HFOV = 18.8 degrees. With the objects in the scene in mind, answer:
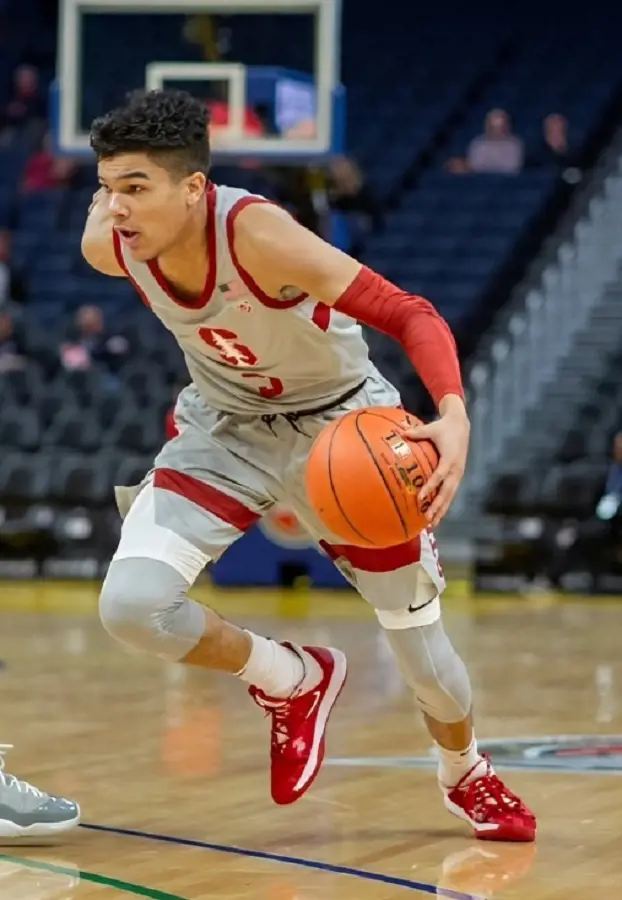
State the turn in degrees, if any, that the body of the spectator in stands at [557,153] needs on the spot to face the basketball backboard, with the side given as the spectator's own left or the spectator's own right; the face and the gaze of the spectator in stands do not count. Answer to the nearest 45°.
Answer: approximately 45° to the spectator's own right

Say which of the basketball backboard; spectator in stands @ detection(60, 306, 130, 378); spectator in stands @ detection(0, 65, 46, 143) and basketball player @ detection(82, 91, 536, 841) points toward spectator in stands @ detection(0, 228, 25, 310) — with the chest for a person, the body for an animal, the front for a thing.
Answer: spectator in stands @ detection(0, 65, 46, 143)

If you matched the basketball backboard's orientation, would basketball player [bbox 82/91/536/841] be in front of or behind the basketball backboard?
in front

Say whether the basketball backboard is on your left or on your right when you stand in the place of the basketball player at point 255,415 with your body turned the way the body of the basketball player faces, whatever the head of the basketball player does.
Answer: on your right

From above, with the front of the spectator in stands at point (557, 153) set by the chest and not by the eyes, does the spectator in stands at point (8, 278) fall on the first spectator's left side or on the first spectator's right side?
on the first spectator's right side

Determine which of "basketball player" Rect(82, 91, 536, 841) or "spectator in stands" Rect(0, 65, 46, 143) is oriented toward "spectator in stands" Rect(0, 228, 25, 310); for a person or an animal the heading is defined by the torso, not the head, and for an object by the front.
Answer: "spectator in stands" Rect(0, 65, 46, 143)

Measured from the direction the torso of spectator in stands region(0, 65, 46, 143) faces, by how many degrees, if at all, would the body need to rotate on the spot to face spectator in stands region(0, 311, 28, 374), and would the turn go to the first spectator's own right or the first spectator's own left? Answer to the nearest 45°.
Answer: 0° — they already face them

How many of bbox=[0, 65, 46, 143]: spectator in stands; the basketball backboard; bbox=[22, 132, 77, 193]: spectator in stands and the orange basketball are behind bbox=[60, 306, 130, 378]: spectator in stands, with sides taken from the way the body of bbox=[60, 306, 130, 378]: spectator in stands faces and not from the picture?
2

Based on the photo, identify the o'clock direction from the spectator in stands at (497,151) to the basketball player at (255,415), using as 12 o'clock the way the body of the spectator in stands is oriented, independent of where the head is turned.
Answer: The basketball player is roughly at 12 o'clock from the spectator in stands.

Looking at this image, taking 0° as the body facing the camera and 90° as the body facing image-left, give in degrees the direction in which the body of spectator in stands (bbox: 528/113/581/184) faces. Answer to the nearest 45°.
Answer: approximately 0°

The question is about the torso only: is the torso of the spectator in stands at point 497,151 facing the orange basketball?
yes
